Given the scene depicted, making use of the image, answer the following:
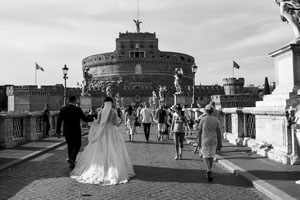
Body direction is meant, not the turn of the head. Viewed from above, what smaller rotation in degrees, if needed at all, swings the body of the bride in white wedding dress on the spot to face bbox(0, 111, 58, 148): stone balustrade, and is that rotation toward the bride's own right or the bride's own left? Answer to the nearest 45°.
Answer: approximately 45° to the bride's own left

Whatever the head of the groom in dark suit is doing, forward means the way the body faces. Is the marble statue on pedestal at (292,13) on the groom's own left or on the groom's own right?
on the groom's own right

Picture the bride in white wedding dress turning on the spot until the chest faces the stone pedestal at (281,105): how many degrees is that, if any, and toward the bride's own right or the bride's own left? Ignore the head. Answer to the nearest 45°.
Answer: approximately 90° to the bride's own right

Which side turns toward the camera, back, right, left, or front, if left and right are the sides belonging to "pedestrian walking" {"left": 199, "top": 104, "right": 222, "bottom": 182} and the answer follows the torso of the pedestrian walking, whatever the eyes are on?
back

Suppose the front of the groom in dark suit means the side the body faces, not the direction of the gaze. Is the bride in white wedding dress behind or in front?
behind

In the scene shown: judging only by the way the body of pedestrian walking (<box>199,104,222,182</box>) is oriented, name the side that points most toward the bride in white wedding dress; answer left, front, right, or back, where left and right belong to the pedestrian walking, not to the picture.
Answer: left

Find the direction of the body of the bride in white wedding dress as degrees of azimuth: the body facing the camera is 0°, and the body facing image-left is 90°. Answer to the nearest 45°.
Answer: approximately 180°

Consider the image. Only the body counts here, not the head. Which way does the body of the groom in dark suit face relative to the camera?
away from the camera

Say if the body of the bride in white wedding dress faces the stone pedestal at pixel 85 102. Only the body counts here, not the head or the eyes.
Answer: yes

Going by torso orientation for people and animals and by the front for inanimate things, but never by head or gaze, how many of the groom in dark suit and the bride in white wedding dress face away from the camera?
2
